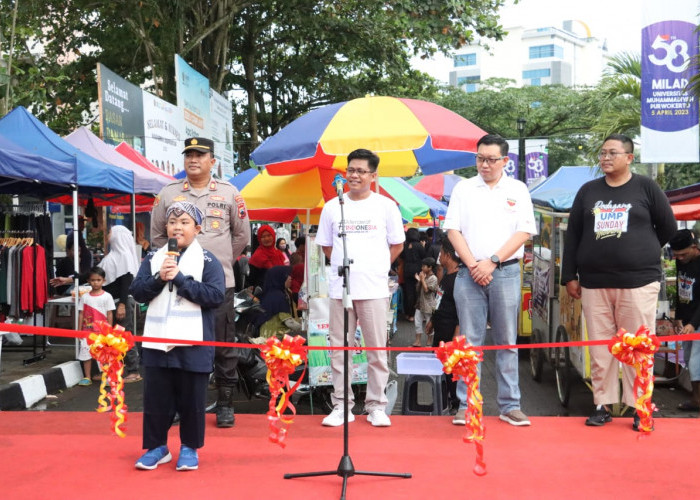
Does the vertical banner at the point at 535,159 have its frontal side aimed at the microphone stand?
yes

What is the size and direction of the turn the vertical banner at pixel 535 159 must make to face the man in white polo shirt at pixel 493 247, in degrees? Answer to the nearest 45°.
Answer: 0° — it already faces them

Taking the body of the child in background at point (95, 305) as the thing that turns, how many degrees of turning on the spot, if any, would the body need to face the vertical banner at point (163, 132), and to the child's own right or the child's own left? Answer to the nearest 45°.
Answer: approximately 180°

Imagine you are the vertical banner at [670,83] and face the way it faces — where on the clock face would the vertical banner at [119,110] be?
the vertical banner at [119,110] is roughly at 3 o'clock from the vertical banner at [670,83].
